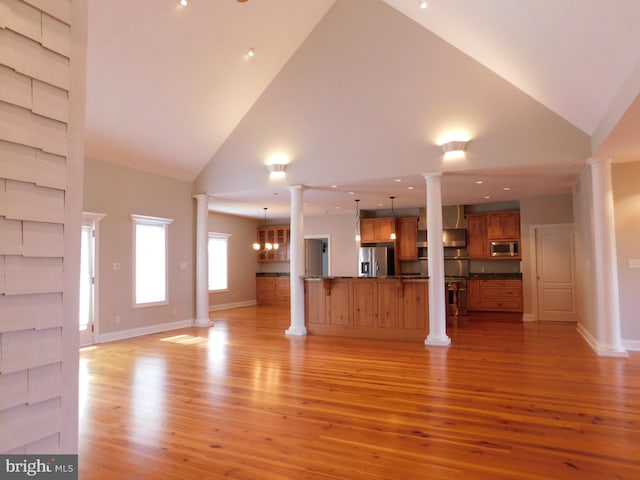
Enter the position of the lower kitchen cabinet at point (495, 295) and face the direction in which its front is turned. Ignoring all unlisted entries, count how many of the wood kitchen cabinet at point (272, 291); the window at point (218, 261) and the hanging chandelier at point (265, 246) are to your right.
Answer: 3

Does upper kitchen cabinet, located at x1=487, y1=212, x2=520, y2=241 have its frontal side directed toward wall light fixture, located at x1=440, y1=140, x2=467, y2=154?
yes

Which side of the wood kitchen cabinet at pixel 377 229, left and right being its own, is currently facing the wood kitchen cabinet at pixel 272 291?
right

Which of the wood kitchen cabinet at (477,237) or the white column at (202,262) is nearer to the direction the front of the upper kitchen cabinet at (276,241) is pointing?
the white column

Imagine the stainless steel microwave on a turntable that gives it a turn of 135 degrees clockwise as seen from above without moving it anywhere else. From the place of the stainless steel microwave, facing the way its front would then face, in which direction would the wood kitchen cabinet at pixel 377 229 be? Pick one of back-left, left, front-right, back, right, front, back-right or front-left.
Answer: front-left

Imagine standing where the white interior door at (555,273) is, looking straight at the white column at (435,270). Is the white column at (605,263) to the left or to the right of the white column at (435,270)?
left

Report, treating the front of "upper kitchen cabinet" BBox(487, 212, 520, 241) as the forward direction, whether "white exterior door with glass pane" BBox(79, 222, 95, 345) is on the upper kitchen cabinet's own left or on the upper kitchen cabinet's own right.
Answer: on the upper kitchen cabinet's own right
